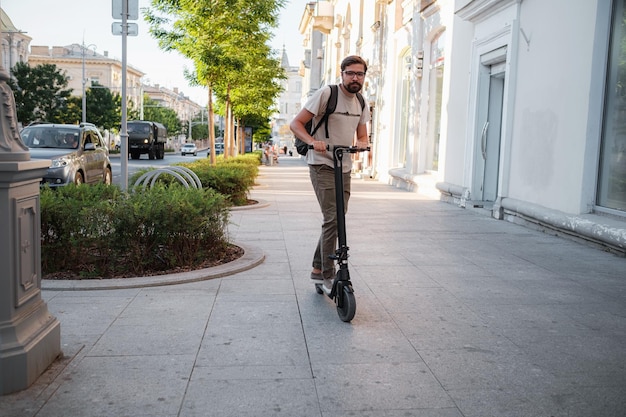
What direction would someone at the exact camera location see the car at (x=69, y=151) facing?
facing the viewer and to the left of the viewer

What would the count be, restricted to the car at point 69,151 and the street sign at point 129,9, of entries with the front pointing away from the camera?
1

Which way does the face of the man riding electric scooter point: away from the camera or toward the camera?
toward the camera

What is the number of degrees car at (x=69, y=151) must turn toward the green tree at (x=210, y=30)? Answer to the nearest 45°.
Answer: approximately 135° to its left

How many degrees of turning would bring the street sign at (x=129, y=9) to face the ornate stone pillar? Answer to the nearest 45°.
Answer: approximately 180°

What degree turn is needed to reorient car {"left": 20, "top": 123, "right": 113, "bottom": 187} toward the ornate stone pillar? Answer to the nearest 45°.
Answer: approximately 45° to its left

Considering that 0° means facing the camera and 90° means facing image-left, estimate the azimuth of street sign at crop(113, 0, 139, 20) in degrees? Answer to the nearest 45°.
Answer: approximately 180°

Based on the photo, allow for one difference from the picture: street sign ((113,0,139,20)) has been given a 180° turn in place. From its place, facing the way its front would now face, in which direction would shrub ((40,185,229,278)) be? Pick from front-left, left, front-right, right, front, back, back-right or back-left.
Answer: front

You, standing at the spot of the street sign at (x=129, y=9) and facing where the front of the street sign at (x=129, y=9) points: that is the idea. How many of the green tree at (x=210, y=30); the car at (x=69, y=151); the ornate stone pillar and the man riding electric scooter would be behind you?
2

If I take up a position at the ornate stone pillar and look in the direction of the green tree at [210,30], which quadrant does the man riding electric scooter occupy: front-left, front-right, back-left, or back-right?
front-right

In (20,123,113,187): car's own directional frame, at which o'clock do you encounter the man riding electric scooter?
The man riding electric scooter is roughly at 10 o'clock from the car.

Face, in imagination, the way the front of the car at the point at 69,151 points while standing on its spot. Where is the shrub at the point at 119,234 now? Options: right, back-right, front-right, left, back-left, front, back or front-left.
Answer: front-left

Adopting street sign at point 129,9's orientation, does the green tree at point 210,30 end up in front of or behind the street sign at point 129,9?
in front

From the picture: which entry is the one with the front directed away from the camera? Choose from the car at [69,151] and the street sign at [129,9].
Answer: the street sign

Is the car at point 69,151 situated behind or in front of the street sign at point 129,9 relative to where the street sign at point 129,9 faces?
in front

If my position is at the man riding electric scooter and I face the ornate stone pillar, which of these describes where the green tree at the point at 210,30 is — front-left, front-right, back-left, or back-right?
back-right

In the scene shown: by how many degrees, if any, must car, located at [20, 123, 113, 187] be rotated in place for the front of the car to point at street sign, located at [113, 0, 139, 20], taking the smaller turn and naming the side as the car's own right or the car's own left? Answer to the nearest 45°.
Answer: approximately 45° to the car's own left
